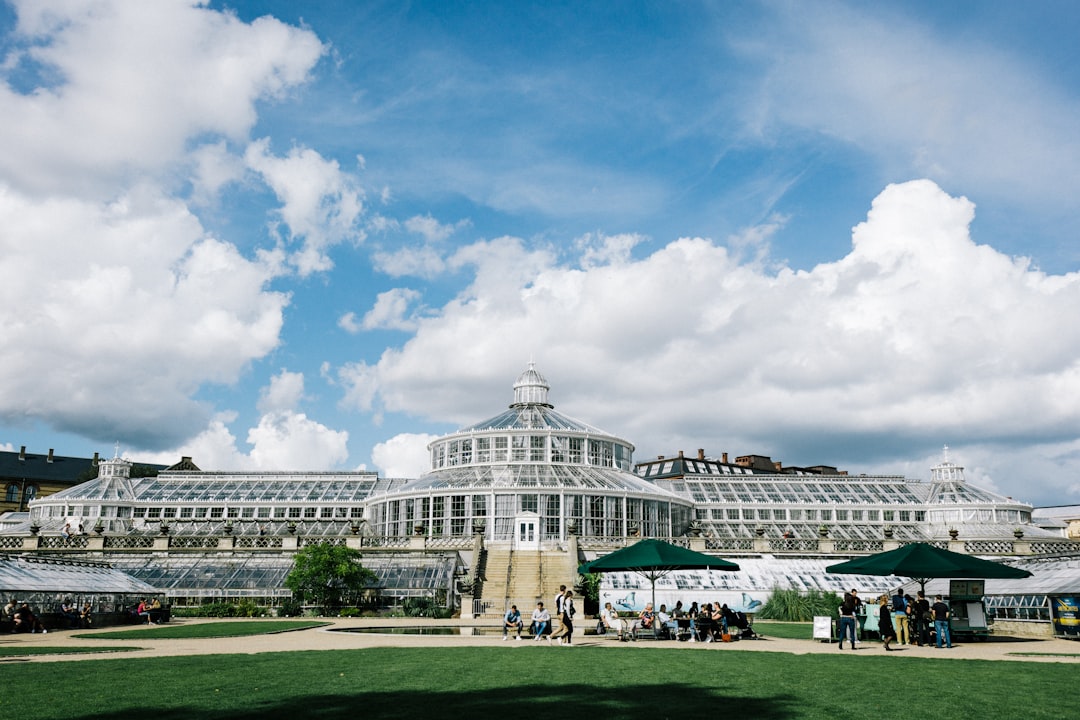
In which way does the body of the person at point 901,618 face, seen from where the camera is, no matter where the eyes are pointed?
away from the camera

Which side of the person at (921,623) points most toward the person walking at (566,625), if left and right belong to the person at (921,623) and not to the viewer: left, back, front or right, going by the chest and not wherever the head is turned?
left

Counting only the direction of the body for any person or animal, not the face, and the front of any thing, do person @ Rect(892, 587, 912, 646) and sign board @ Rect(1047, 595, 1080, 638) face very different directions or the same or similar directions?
very different directions

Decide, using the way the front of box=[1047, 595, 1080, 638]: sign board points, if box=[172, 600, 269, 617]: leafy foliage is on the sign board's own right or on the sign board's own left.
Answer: on the sign board's own right

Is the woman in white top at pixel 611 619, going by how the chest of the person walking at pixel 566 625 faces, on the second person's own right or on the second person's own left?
on the second person's own left
